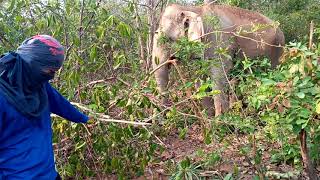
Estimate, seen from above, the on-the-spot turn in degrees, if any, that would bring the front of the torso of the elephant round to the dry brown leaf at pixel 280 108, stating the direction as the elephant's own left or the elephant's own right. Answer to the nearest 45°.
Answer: approximately 90° to the elephant's own left

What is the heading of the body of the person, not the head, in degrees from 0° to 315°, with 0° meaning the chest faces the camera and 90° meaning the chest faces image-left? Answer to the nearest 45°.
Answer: approximately 315°

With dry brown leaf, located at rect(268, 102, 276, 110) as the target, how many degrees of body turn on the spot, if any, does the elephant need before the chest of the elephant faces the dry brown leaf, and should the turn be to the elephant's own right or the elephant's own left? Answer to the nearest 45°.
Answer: approximately 90° to the elephant's own left

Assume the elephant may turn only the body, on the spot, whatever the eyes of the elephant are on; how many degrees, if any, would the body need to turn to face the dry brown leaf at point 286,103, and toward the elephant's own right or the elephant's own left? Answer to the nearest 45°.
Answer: approximately 90° to the elephant's own left

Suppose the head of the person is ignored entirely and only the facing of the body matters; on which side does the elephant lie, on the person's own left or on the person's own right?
on the person's own left

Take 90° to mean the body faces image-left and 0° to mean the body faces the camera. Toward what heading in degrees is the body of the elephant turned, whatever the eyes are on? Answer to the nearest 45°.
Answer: approximately 90°

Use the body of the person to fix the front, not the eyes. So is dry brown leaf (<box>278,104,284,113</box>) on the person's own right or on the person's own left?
on the person's own left

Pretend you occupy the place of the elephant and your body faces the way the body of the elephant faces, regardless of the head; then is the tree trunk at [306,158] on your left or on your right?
on your left

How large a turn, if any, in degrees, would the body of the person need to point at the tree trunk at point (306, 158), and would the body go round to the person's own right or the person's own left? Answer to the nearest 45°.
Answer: approximately 45° to the person's own left
